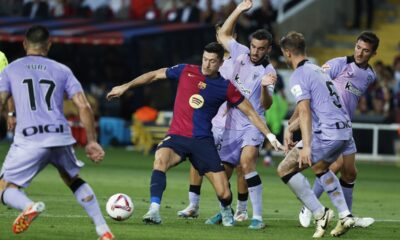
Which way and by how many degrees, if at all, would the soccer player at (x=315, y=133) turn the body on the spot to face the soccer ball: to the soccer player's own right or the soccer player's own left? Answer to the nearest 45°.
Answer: approximately 45° to the soccer player's own left

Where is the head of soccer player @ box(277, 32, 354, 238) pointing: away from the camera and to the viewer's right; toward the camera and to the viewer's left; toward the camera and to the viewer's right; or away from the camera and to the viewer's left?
away from the camera and to the viewer's left

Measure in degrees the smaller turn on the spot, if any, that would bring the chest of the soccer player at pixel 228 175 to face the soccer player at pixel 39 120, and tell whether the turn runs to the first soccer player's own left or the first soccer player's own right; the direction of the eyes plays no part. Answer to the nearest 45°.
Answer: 0° — they already face them

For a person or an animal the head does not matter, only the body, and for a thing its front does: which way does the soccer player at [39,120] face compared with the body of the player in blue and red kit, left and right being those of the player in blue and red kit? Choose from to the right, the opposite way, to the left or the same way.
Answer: the opposite way

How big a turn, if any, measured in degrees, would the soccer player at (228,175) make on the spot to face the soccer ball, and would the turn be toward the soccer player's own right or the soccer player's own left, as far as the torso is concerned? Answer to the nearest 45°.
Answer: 0° — they already face it

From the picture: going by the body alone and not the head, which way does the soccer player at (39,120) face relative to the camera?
away from the camera

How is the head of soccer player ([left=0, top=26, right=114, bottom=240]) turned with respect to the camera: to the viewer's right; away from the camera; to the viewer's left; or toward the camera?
away from the camera
